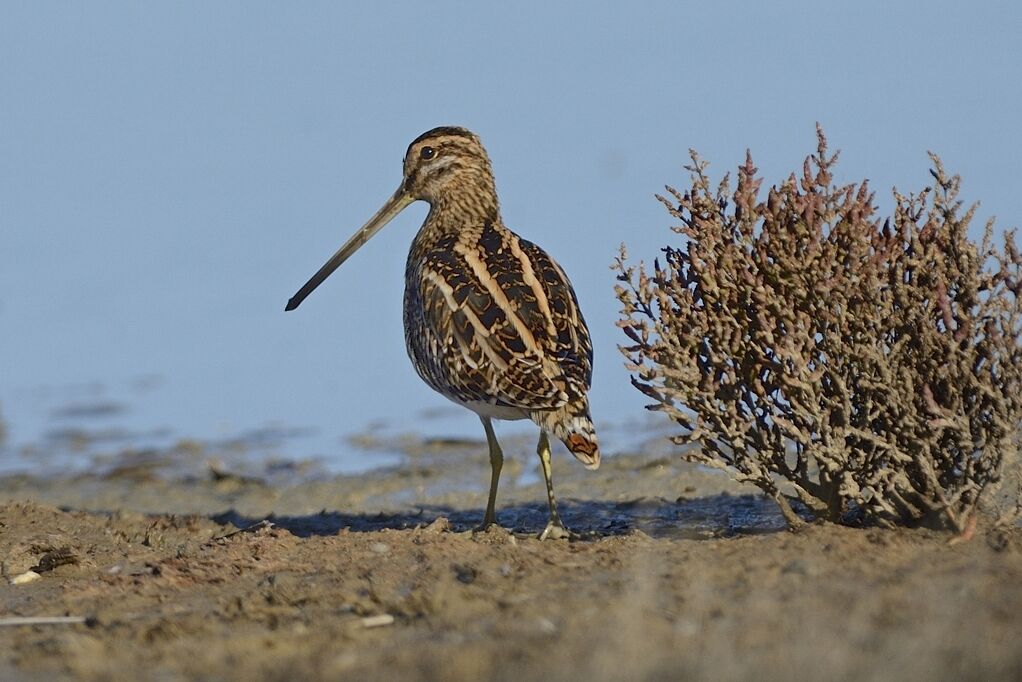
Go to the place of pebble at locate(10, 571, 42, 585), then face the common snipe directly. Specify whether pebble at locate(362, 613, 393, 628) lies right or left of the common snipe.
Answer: right

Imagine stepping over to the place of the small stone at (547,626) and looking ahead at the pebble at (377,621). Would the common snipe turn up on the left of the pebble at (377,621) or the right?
right

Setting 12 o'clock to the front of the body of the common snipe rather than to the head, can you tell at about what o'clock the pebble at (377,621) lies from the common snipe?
The pebble is roughly at 8 o'clock from the common snipe.

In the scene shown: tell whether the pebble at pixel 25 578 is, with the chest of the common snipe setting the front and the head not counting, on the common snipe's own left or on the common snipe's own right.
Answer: on the common snipe's own left

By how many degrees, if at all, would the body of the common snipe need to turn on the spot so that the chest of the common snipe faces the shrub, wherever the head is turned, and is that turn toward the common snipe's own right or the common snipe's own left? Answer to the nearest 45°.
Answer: approximately 180°

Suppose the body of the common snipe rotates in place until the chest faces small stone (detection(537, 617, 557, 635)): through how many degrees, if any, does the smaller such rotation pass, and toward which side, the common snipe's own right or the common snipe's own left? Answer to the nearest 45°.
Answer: approximately 135° to the common snipe's own left

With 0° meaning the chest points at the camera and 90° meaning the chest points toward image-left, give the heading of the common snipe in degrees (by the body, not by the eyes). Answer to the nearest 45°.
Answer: approximately 135°
